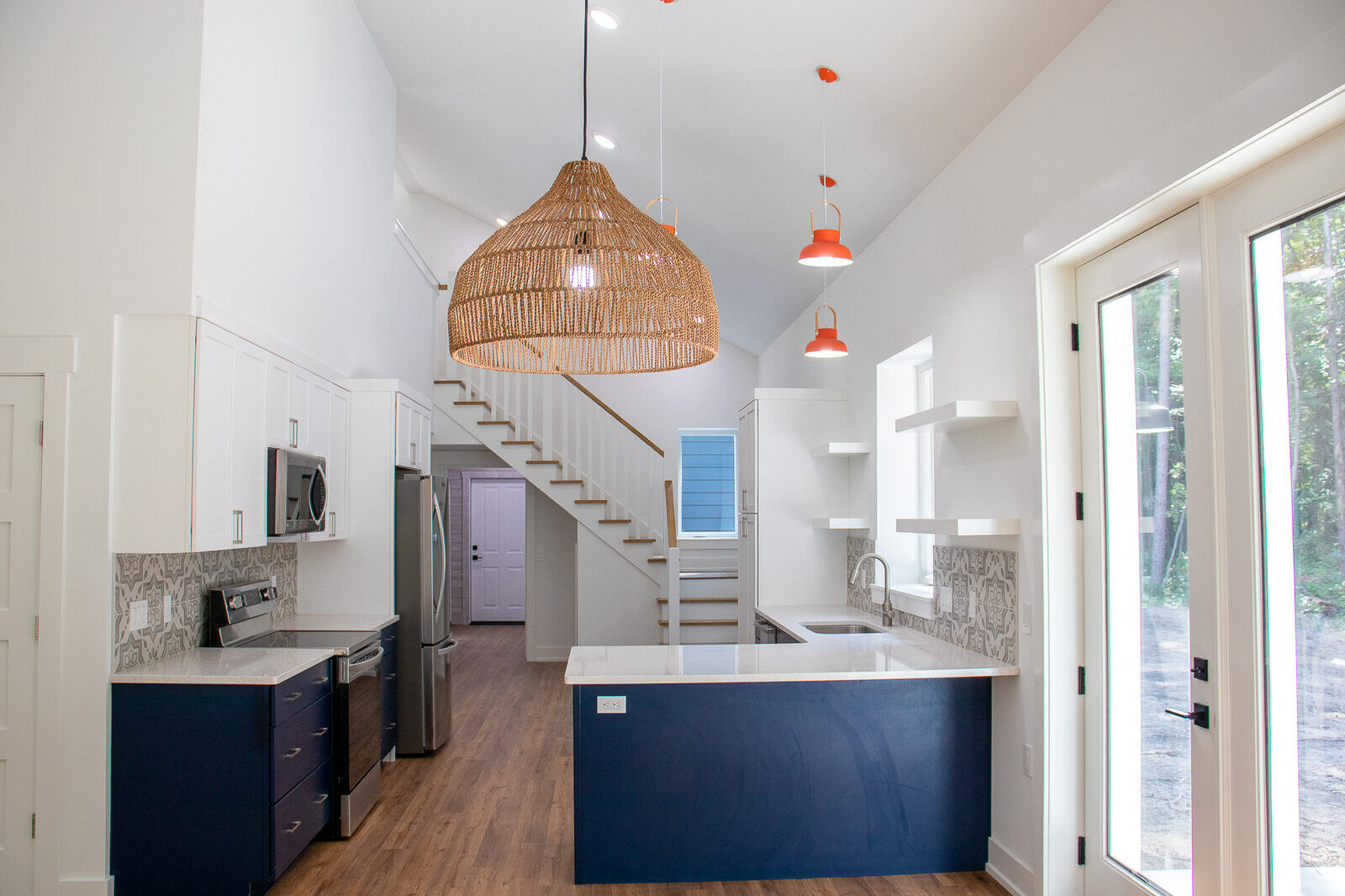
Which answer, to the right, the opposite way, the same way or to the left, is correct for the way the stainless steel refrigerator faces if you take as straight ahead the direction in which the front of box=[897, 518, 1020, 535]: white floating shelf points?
the opposite way

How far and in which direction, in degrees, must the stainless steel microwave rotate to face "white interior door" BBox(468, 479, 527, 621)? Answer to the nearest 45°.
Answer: approximately 135° to its left

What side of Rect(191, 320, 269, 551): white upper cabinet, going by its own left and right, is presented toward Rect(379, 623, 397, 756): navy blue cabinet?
left

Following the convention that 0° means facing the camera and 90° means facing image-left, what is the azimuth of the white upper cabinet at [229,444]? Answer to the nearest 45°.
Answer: approximately 315°

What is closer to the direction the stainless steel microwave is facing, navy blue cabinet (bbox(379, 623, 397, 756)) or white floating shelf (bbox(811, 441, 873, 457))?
the white floating shelf

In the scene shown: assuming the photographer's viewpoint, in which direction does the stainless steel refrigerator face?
facing to the right of the viewer

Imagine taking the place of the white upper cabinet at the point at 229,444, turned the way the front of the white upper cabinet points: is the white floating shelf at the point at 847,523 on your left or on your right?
on your left

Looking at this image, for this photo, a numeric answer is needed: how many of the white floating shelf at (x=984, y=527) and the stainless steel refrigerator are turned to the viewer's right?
1

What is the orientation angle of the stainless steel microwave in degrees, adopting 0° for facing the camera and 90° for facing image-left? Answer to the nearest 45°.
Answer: approximately 315°
